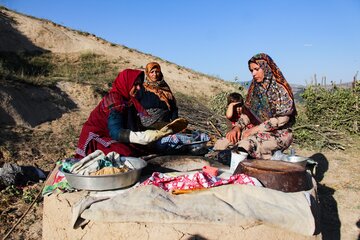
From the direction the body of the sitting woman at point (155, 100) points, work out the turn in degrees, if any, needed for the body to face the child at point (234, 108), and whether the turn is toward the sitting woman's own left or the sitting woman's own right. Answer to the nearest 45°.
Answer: approximately 45° to the sitting woman's own left

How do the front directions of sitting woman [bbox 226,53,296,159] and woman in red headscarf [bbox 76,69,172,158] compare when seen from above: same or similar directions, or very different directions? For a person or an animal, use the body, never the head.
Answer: very different directions

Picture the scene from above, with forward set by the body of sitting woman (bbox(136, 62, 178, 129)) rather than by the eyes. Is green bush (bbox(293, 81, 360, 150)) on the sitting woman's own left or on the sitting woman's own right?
on the sitting woman's own left

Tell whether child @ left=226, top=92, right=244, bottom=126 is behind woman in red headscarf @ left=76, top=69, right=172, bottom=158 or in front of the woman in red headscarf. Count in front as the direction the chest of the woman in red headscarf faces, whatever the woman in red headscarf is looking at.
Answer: in front

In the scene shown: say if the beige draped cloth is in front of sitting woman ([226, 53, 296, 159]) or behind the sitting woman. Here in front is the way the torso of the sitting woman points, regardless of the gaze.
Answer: in front

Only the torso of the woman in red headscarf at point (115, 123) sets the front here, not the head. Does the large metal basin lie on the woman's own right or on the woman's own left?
on the woman's own right

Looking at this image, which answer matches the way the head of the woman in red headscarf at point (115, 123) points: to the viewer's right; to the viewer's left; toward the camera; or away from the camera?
to the viewer's right

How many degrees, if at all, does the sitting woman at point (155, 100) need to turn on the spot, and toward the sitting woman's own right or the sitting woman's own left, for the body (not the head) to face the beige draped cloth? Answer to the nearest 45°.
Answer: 0° — they already face it

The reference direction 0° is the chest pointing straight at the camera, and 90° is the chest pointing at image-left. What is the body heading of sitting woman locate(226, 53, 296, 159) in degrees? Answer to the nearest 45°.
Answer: approximately 45°

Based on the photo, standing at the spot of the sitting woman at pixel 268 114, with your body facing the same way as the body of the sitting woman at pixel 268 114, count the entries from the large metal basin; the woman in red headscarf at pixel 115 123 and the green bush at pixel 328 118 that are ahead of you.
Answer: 2

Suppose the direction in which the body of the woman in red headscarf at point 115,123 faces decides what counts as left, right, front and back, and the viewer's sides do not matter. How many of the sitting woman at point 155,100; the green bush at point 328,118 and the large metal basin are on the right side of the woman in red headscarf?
1

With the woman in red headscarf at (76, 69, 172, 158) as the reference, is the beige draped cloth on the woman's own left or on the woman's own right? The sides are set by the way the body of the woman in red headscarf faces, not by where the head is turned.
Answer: on the woman's own right

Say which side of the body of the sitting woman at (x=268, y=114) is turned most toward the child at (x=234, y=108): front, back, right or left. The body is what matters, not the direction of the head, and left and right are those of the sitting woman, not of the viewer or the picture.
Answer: right
